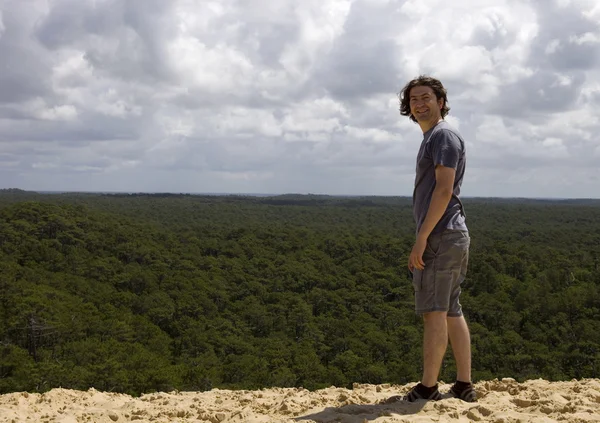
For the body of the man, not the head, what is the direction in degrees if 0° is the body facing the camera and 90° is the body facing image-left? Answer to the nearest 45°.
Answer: approximately 90°
